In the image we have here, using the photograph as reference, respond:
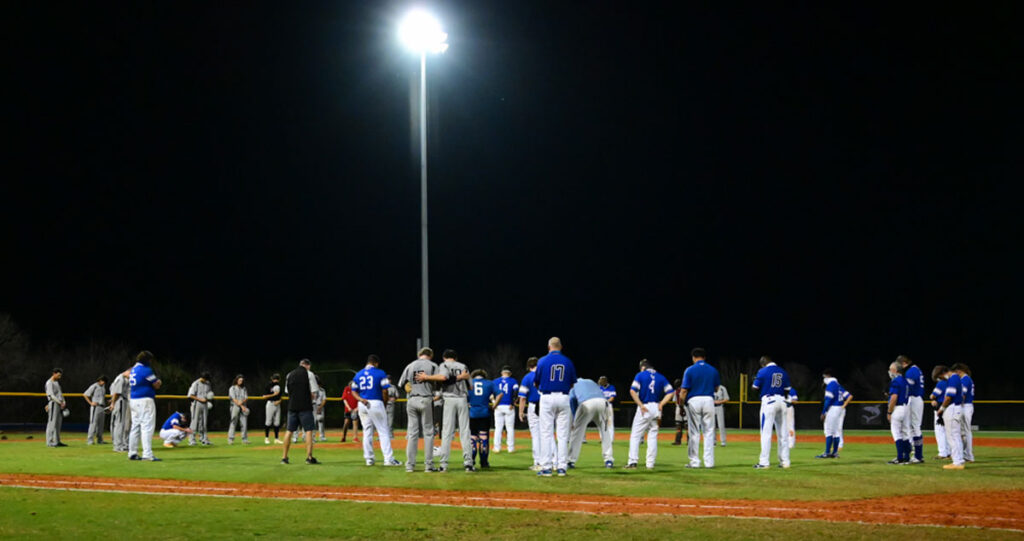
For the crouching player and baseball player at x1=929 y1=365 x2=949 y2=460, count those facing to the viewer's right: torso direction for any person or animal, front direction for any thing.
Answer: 1

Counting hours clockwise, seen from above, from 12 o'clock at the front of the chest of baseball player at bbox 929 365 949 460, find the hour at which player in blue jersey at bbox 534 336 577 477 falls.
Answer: The player in blue jersey is roughly at 10 o'clock from the baseball player.

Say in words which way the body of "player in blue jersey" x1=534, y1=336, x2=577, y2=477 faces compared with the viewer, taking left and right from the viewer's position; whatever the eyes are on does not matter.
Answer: facing away from the viewer

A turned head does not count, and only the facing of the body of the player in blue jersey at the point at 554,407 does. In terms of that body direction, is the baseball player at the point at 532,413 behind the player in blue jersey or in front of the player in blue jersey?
in front

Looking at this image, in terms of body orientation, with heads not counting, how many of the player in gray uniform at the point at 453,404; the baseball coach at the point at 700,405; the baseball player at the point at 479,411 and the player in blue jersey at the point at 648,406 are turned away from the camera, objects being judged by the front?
4

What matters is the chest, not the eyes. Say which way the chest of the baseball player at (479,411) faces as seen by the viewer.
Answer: away from the camera

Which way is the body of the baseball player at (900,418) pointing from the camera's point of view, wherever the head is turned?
to the viewer's left

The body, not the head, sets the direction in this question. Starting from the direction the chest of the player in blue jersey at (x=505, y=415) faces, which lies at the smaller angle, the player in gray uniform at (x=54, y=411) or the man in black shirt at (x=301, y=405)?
the player in gray uniform

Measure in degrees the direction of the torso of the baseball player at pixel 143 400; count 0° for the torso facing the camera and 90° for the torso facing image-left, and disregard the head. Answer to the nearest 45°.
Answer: approximately 225°

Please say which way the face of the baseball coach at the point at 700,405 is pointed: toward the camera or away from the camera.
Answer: away from the camera

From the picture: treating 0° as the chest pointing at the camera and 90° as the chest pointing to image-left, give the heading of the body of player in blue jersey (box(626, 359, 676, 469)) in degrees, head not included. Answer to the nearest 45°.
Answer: approximately 180°

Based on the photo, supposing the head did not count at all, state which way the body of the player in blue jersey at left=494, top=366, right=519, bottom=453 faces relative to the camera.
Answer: away from the camera

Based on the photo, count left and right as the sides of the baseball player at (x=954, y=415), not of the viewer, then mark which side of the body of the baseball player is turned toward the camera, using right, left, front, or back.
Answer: left
